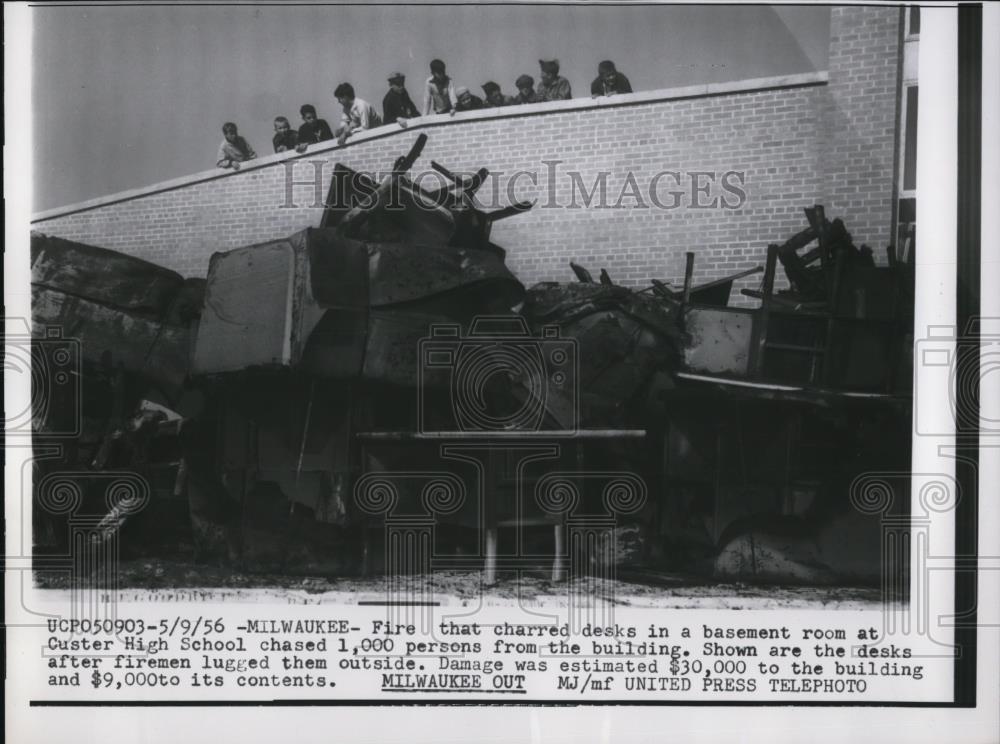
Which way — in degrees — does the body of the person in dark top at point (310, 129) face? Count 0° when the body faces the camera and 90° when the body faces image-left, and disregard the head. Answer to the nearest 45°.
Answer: approximately 0°

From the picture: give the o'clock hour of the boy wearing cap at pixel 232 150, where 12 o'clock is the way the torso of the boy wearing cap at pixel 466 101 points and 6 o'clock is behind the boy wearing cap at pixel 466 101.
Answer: the boy wearing cap at pixel 232 150 is roughly at 3 o'clock from the boy wearing cap at pixel 466 101.

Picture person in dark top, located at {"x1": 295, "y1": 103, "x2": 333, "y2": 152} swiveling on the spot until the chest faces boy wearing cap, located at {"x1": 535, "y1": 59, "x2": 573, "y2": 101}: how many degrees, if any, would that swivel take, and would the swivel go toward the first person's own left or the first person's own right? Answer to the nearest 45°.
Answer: approximately 90° to the first person's own left

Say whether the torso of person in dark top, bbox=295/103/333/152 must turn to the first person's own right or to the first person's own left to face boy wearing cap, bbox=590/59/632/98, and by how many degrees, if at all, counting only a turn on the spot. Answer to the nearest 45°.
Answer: approximately 90° to the first person's own left

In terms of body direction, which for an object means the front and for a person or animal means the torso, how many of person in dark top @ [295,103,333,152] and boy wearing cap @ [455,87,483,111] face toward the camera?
2
